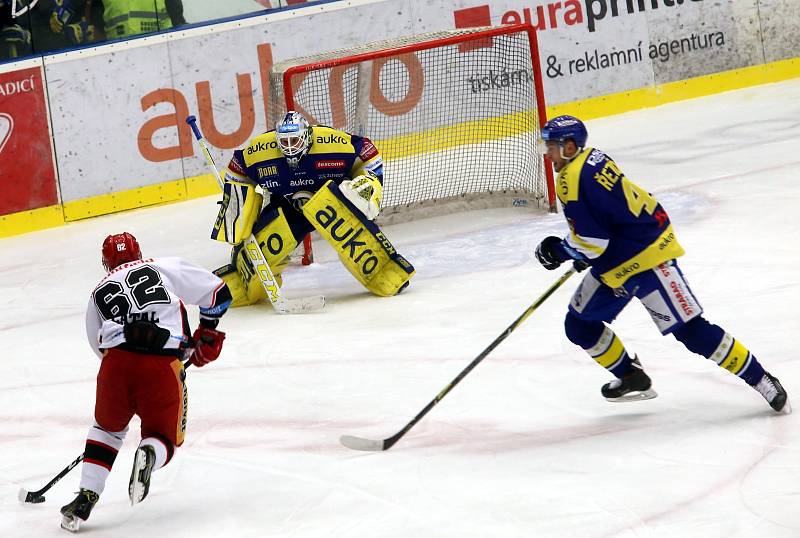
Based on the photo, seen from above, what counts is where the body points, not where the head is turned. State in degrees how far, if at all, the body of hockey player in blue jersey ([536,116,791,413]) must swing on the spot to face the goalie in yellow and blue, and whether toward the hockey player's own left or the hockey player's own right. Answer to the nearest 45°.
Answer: approximately 45° to the hockey player's own right

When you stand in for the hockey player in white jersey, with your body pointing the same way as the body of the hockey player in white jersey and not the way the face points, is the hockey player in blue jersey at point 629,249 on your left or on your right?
on your right

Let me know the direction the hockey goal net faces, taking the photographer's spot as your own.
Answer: facing the viewer and to the right of the viewer

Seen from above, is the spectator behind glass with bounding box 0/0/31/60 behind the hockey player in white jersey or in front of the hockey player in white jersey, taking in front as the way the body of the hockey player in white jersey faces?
in front

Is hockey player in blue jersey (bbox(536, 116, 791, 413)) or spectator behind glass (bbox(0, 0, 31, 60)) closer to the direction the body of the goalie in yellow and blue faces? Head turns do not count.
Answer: the hockey player in blue jersey

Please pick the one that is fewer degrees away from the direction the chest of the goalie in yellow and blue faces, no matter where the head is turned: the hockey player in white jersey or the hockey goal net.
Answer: the hockey player in white jersey

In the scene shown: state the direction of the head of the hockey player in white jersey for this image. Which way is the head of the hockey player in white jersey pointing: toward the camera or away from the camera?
away from the camera

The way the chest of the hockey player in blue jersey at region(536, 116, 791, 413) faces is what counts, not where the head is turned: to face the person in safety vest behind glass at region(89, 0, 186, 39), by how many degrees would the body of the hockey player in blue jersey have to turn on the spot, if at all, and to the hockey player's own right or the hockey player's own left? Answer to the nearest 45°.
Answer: approximately 45° to the hockey player's own right

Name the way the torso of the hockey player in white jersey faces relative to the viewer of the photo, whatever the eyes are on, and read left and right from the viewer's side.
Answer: facing away from the viewer

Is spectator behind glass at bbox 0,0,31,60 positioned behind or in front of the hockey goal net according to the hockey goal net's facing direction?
behind

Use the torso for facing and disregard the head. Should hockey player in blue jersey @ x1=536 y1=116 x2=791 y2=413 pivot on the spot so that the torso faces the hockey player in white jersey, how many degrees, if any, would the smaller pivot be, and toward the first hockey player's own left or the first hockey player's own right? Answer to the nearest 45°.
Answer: approximately 45° to the first hockey player's own left

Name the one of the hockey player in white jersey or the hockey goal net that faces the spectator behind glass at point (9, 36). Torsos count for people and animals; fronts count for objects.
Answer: the hockey player in white jersey

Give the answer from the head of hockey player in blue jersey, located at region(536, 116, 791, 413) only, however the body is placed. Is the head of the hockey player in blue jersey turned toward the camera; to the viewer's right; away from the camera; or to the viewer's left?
to the viewer's left

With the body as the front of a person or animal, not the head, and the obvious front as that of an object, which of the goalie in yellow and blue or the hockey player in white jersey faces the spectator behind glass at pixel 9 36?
the hockey player in white jersey
